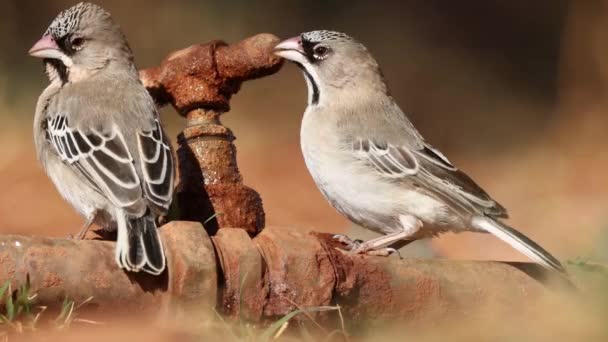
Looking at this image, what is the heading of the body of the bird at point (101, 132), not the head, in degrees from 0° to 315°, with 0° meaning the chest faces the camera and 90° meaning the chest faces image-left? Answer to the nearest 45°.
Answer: approximately 135°

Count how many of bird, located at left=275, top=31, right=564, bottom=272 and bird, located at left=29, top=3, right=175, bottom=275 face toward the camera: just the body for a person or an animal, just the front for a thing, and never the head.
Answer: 0

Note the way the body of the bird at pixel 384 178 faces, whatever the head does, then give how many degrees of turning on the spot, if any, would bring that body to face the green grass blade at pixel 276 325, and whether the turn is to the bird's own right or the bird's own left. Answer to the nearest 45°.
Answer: approximately 90° to the bird's own left

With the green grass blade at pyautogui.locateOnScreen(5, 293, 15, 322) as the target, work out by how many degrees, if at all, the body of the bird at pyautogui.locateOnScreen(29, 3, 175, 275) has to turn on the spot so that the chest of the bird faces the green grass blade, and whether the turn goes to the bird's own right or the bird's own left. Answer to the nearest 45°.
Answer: approximately 135° to the bird's own left

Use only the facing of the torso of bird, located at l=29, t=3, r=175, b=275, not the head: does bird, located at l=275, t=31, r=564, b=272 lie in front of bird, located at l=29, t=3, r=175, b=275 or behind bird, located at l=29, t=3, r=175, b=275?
behind

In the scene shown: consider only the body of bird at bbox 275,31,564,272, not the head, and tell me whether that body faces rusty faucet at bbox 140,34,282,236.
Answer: yes

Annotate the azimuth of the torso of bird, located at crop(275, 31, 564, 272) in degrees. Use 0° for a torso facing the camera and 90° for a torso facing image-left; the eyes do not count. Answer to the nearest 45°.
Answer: approximately 90°

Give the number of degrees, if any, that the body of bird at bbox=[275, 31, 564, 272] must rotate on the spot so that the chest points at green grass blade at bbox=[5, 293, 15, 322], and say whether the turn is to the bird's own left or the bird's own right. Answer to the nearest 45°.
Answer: approximately 45° to the bird's own left

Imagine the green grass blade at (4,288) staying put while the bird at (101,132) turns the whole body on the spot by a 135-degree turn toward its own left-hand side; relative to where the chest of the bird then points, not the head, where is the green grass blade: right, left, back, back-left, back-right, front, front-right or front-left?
front

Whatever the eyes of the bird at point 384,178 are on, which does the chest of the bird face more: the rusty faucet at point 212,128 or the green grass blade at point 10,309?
the rusty faucet

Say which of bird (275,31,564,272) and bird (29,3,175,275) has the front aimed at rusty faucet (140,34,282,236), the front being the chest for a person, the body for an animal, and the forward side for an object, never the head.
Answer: bird (275,31,564,272)
